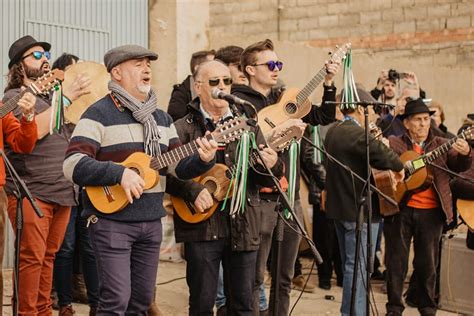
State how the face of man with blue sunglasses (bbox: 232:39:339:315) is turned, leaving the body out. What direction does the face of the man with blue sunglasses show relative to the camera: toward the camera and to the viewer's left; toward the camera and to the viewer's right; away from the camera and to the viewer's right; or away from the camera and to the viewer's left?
toward the camera and to the viewer's right

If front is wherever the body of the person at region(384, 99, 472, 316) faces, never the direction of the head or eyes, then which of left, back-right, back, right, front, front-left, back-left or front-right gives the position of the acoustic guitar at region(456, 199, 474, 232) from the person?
back-left

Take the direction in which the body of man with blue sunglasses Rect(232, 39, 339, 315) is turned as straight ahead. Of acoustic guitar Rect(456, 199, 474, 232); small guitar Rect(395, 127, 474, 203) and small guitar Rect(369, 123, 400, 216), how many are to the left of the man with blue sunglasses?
3

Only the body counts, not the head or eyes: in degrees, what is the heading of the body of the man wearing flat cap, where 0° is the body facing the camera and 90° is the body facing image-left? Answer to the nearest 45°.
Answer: approximately 315°

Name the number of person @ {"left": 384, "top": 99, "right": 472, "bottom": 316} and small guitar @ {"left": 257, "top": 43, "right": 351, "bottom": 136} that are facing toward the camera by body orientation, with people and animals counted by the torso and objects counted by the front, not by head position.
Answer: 2

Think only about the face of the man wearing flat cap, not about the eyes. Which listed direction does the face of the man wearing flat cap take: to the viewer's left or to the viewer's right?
to the viewer's right
